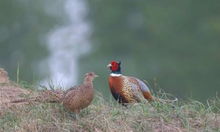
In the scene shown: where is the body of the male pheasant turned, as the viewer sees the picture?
to the viewer's left

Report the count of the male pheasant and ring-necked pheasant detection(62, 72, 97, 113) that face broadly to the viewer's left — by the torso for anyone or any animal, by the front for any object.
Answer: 1

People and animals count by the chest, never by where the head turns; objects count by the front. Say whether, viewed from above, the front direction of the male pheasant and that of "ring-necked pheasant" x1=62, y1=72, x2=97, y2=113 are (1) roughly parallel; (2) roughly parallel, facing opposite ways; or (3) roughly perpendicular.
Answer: roughly parallel, facing opposite ways

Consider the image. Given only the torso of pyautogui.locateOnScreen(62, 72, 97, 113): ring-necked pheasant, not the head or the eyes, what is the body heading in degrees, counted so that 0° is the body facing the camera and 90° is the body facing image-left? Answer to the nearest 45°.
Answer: approximately 270°
